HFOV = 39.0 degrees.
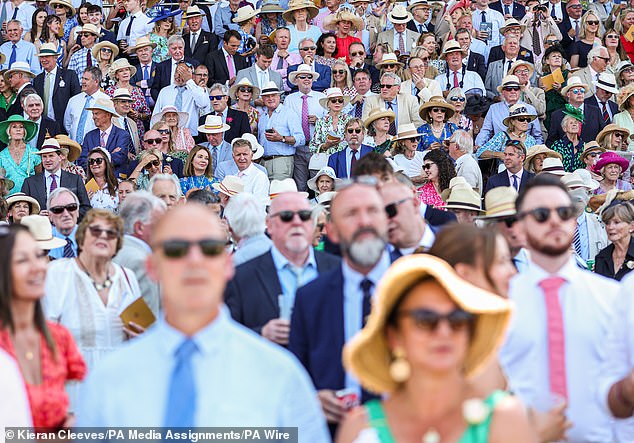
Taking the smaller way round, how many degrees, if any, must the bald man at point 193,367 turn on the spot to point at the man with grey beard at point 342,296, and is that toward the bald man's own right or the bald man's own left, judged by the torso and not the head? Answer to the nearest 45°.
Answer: approximately 135° to the bald man's own left

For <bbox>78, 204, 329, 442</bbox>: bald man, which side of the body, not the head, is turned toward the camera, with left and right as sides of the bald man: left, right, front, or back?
front

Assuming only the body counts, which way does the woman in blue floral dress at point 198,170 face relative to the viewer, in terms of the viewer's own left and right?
facing the viewer and to the right of the viewer

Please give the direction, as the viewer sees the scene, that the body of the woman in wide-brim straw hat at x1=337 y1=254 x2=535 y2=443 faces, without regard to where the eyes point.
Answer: toward the camera

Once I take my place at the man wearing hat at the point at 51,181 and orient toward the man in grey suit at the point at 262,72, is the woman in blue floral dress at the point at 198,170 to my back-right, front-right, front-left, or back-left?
front-right

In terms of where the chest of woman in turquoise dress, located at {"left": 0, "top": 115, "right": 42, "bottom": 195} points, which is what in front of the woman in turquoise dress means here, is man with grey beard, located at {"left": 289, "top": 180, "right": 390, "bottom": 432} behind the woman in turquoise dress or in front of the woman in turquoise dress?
in front

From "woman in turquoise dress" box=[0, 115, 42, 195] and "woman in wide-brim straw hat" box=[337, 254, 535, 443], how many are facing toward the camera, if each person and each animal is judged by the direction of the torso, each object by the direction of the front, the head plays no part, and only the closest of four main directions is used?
2

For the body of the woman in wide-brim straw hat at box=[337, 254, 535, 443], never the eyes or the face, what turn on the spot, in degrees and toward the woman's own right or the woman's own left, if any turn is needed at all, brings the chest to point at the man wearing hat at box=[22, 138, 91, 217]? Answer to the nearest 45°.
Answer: approximately 135° to the woman's own right

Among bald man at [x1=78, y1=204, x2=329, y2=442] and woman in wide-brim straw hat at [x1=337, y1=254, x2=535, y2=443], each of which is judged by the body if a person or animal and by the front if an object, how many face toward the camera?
2

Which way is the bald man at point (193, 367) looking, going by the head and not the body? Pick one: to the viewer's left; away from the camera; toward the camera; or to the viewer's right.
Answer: toward the camera

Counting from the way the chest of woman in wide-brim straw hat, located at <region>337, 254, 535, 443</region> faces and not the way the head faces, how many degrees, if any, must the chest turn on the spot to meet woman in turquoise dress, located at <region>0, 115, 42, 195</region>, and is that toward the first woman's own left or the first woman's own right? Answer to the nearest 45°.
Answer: approximately 135° to the first woman's own right

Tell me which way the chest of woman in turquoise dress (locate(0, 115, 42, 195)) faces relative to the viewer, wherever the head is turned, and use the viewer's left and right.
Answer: facing the viewer

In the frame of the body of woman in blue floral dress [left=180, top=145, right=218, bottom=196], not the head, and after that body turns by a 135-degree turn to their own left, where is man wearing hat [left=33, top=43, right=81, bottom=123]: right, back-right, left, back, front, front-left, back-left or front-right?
front-left

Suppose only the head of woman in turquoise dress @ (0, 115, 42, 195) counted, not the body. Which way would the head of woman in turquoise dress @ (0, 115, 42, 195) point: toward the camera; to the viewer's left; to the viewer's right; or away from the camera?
toward the camera

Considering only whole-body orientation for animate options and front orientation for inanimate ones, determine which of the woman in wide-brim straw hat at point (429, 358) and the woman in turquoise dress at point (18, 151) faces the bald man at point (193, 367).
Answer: the woman in turquoise dress

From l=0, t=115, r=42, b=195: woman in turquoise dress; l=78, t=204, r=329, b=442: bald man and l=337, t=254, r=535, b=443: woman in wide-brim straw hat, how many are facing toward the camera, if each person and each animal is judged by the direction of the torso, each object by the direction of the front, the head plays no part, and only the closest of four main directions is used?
3

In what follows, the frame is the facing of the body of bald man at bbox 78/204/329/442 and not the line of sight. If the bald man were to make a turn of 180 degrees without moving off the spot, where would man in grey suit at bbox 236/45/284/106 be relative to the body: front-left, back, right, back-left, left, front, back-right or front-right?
front

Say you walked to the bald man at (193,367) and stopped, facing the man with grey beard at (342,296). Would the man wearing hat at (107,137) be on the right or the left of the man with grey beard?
left

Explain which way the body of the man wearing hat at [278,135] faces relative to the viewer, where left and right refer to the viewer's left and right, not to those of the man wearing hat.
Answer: facing the viewer and to the left of the viewer

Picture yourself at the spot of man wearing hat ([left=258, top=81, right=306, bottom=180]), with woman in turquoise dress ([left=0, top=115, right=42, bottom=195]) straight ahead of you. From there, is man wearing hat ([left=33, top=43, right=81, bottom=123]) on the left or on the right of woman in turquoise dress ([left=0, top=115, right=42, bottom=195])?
right
